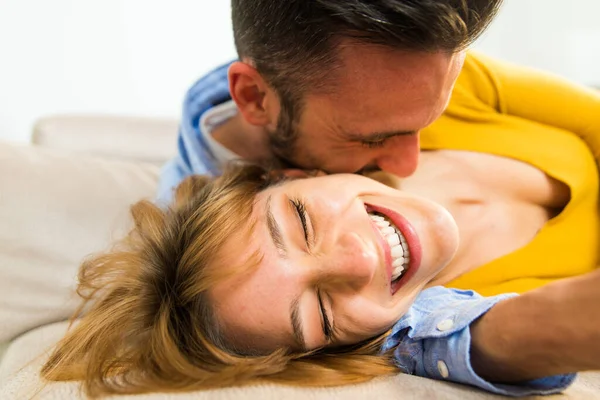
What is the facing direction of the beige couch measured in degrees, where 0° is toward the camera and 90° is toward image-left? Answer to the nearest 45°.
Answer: approximately 0°
